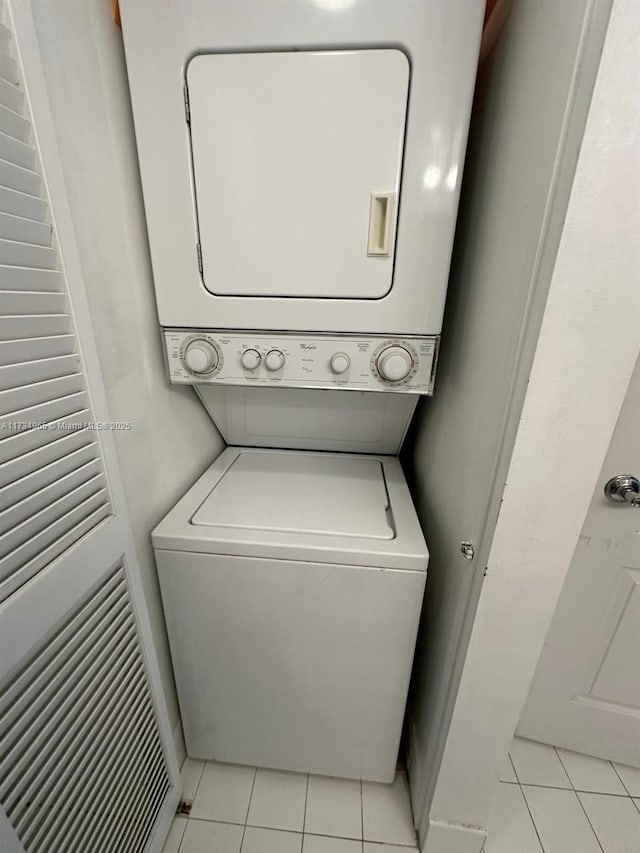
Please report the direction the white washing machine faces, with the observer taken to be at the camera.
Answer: facing the viewer

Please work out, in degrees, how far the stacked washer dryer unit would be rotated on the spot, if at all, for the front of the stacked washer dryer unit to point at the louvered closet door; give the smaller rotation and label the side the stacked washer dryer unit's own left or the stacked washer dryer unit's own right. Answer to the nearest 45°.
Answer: approximately 45° to the stacked washer dryer unit's own right

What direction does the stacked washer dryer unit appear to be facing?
toward the camera

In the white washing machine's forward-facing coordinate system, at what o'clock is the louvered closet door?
The louvered closet door is roughly at 2 o'clock from the white washing machine.
